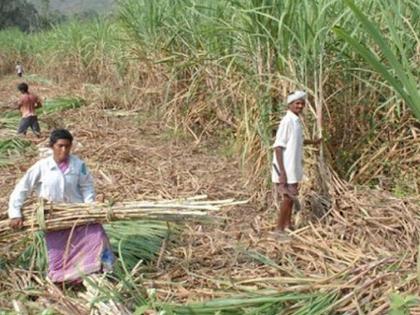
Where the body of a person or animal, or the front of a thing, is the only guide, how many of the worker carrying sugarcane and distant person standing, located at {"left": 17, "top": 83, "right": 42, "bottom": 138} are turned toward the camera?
1

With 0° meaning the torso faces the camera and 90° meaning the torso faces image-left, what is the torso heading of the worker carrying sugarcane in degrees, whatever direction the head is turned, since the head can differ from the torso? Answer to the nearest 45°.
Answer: approximately 0°

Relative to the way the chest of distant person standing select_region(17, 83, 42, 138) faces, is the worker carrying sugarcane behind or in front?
behind

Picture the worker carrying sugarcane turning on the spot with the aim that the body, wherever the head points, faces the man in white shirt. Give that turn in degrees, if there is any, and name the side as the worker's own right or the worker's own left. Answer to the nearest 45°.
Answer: approximately 90° to the worker's own left

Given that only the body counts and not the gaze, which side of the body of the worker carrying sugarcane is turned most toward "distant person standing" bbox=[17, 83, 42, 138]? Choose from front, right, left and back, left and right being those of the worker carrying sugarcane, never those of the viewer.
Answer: back
